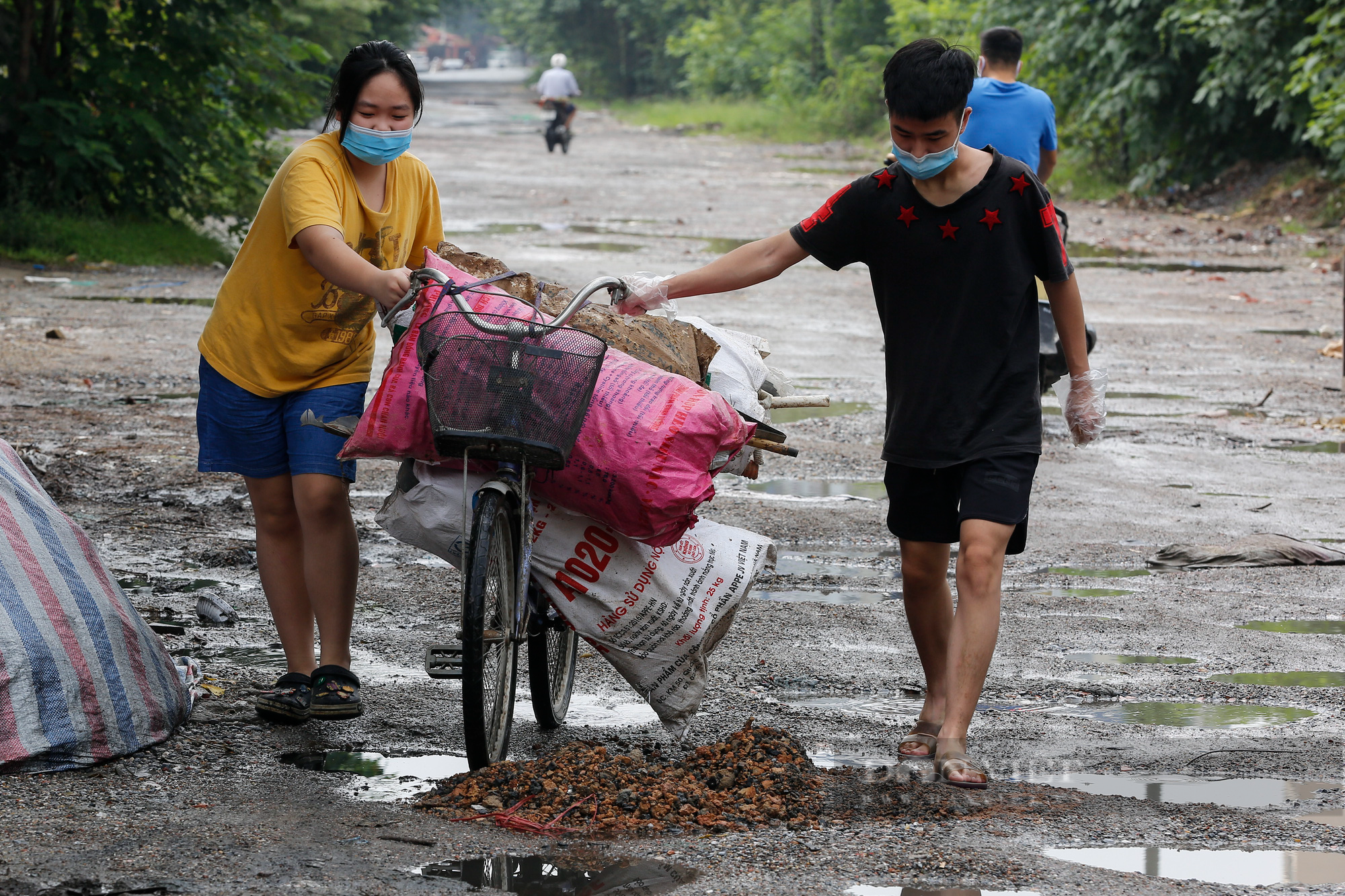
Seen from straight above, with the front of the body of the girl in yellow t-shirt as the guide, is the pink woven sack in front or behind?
in front

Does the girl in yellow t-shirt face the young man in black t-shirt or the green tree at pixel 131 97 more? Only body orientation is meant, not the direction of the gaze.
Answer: the young man in black t-shirt

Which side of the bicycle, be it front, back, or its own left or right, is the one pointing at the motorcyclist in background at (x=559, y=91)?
back

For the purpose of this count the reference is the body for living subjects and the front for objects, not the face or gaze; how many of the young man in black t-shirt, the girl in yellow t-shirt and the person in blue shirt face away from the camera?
1

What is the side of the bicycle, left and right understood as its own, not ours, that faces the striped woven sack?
right

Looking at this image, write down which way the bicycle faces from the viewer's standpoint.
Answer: facing the viewer

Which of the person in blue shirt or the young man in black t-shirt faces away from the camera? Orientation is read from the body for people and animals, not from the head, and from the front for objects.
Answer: the person in blue shirt

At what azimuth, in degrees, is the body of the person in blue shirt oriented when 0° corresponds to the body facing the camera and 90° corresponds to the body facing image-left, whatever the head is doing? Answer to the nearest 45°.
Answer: approximately 180°

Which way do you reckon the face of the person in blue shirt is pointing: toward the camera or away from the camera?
away from the camera

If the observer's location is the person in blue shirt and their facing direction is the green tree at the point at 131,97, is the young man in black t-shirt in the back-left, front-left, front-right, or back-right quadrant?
back-left

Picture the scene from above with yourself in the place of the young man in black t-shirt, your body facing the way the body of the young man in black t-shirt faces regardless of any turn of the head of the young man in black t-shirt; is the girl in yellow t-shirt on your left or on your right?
on your right

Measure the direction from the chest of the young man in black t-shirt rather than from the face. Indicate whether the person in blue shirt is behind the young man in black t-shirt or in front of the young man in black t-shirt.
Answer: behind

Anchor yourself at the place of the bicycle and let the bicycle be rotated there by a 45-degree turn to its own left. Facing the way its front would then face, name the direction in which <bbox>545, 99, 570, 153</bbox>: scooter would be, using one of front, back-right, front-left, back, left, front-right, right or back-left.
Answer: back-left

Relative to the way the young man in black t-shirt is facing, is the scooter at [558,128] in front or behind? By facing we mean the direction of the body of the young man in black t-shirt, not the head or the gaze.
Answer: behind
